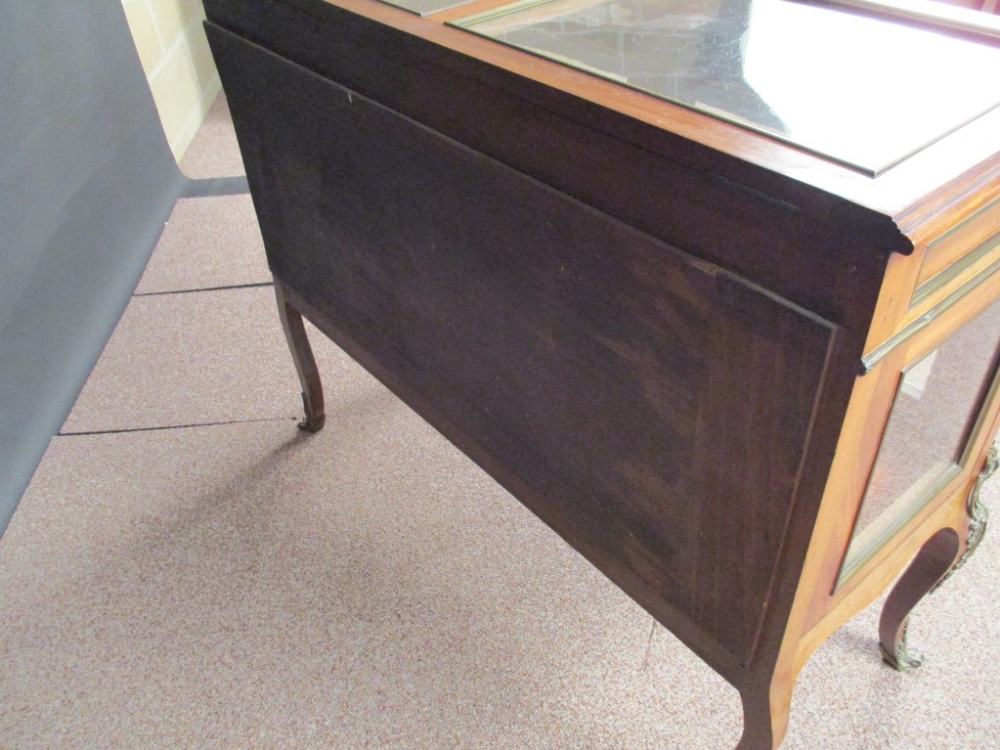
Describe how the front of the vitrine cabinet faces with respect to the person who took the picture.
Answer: facing away from the viewer and to the right of the viewer
